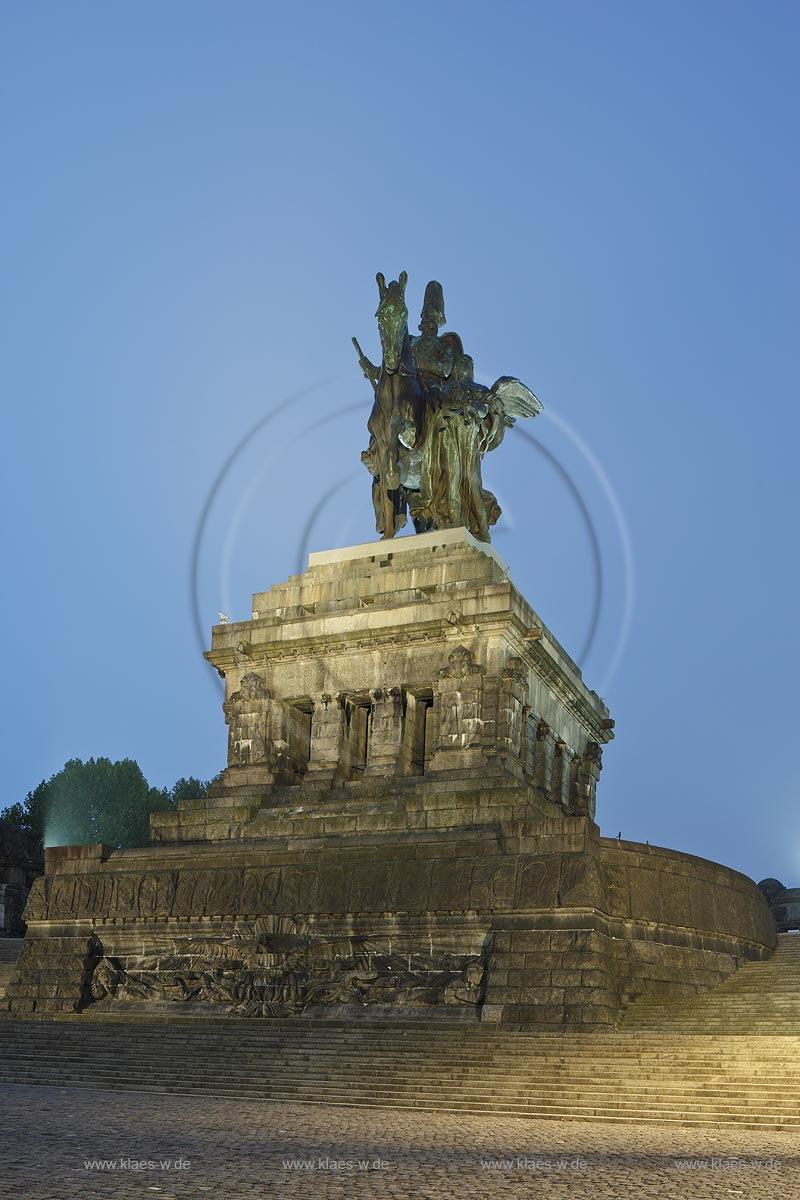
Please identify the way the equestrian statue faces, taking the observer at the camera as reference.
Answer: facing the viewer and to the left of the viewer

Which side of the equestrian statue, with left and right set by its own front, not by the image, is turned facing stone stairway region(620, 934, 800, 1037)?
left
